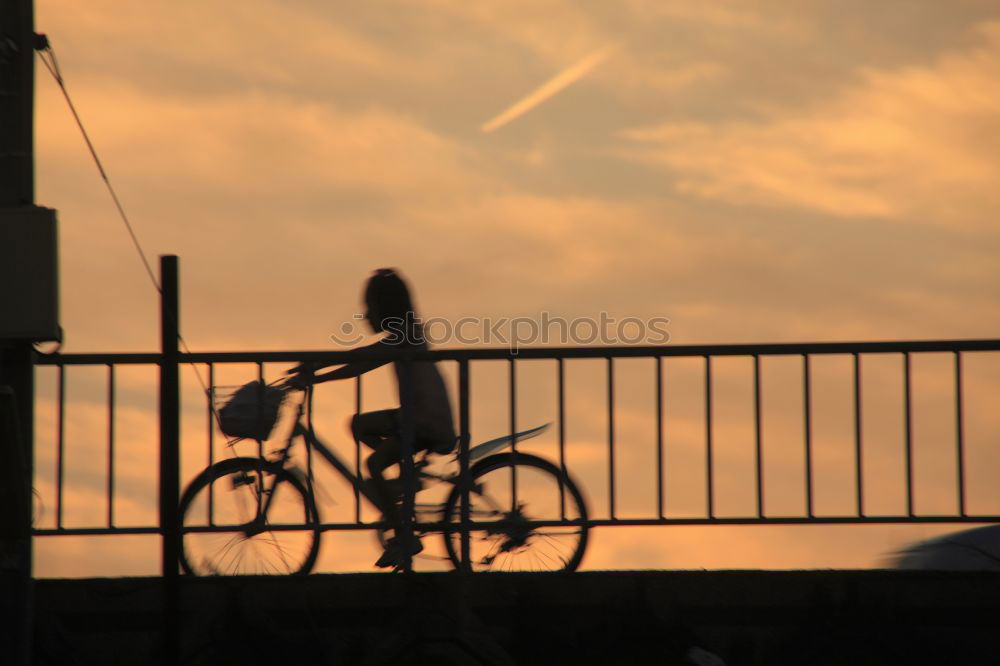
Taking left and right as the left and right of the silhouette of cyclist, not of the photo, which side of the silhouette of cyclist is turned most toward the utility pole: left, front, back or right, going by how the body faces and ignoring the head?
front

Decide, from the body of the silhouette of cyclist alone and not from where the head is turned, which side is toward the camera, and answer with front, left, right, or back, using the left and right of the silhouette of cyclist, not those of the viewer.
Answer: left
